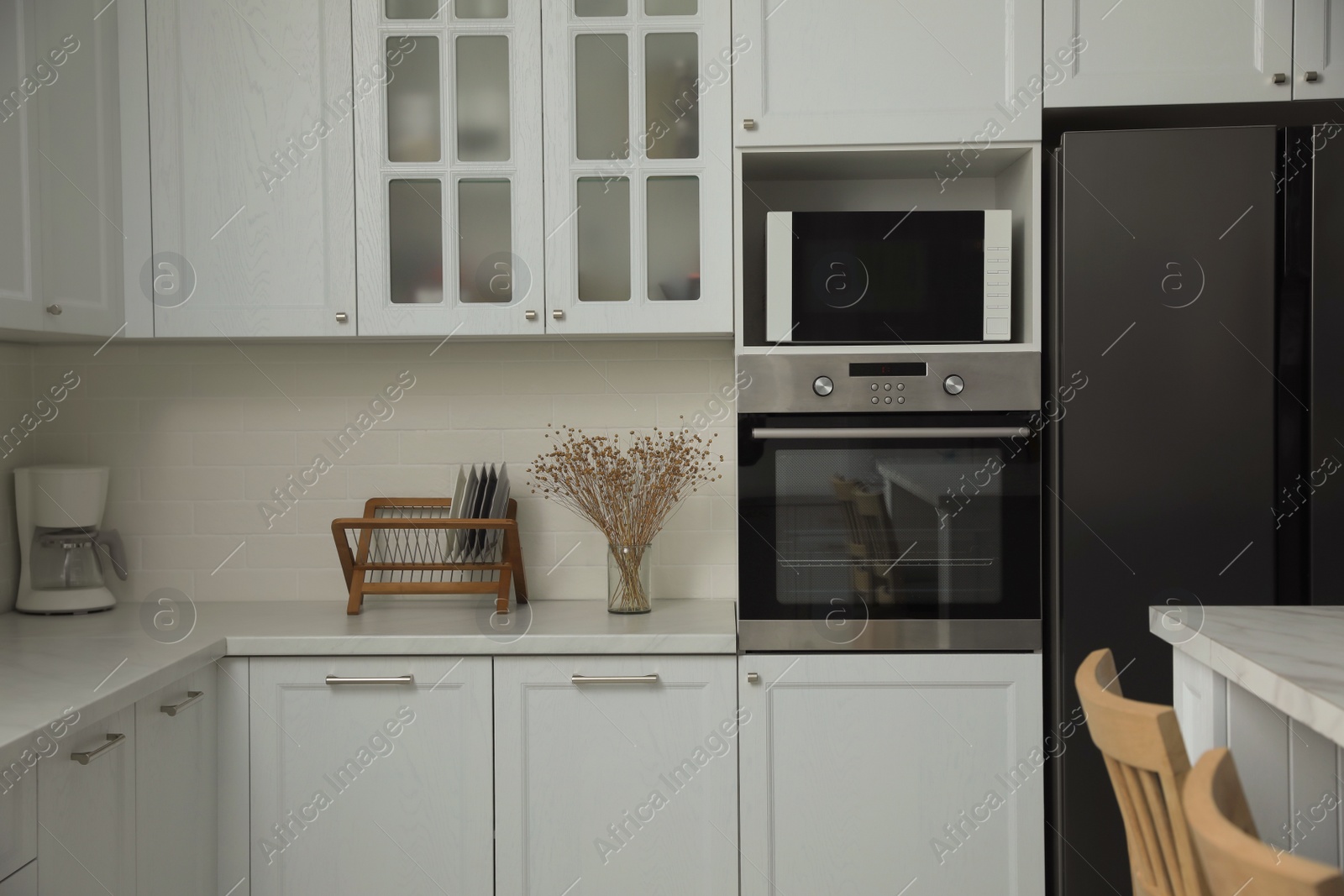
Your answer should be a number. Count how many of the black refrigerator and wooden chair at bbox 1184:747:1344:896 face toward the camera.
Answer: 1

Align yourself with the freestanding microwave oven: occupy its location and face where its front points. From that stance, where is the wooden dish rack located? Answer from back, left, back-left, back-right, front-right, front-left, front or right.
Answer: right

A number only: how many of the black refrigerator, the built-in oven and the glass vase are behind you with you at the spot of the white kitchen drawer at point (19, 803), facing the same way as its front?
0

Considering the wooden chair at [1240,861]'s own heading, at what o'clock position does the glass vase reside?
The glass vase is roughly at 9 o'clock from the wooden chair.

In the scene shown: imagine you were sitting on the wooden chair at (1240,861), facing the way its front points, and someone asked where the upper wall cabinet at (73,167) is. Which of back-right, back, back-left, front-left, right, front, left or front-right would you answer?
back-left

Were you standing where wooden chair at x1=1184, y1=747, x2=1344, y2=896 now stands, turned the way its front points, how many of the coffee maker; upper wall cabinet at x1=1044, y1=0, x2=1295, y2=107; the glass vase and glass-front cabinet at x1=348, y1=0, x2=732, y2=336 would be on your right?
0

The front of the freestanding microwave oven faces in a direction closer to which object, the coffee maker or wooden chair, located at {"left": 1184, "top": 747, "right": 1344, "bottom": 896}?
the wooden chair

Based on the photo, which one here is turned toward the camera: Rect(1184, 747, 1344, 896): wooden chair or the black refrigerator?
the black refrigerator

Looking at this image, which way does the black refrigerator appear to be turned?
toward the camera

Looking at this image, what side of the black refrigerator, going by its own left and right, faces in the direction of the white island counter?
front

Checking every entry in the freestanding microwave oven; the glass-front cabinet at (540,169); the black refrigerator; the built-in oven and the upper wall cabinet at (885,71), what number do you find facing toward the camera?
5

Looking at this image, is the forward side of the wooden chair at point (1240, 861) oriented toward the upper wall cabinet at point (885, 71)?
no

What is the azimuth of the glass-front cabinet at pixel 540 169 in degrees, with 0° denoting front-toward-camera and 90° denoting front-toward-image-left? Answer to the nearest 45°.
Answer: approximately 0°

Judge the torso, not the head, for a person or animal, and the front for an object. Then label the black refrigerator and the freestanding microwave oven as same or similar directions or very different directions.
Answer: same or similar directions

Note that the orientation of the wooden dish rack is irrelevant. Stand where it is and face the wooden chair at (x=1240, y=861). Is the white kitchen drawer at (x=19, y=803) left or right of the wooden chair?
right

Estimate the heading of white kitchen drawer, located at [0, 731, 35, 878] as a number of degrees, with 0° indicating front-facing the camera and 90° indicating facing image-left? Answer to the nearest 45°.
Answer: approximately 315°

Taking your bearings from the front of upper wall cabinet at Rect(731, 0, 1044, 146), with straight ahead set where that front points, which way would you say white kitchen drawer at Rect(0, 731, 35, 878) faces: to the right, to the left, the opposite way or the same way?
to the left

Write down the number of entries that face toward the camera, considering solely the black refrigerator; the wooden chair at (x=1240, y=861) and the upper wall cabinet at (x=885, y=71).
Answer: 2

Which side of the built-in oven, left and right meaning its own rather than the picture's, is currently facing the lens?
front
